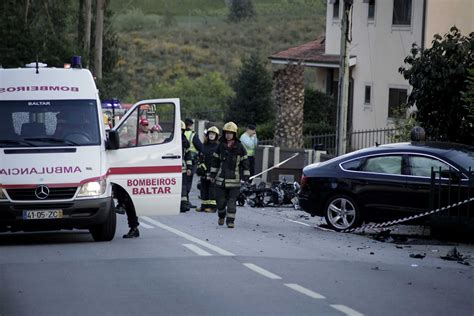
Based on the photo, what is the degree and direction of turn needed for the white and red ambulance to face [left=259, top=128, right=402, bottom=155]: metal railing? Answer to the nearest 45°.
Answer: approximately 135° to its left

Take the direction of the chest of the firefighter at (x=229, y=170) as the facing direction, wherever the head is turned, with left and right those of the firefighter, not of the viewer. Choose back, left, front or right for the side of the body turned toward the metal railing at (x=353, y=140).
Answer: back

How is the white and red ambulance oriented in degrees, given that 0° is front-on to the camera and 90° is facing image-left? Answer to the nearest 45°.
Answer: approximately 0°

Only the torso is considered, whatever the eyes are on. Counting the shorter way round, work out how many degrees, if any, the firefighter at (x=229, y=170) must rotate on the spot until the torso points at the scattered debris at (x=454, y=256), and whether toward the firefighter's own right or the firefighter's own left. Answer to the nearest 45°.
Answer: approximately 45° to the firefighter's own left

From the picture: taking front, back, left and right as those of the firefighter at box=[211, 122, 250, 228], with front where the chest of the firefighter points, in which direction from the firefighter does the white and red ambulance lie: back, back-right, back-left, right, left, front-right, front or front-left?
front-right

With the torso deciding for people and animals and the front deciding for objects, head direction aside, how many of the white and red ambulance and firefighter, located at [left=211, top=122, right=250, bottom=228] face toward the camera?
2

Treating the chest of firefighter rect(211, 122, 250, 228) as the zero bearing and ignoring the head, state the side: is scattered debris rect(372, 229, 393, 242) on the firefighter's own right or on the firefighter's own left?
on the firefighter's own left
